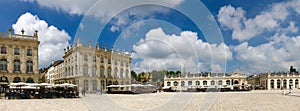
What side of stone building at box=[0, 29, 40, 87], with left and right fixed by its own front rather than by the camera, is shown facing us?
front
